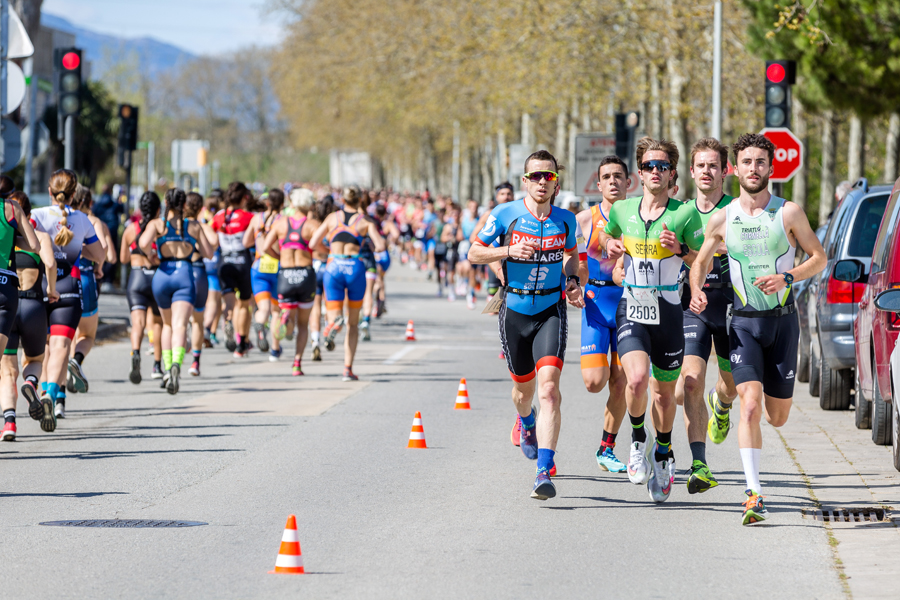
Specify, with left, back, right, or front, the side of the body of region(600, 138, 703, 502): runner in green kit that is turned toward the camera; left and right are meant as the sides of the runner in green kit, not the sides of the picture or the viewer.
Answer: front

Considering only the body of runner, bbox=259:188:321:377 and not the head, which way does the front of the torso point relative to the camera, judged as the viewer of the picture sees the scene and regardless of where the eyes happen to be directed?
away from the camera

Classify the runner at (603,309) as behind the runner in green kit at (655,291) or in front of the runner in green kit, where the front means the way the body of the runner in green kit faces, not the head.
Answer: behind

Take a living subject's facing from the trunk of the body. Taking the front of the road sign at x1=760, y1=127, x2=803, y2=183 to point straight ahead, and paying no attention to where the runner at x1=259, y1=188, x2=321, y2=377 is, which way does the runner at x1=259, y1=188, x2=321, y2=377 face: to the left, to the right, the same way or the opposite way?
the opposite way

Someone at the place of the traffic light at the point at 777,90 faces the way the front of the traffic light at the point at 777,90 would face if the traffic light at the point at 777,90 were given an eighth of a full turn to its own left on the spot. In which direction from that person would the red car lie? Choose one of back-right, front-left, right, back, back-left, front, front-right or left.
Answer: front-right

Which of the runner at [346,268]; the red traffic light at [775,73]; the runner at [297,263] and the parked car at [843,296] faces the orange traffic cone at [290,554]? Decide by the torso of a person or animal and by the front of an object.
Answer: the red traffic light

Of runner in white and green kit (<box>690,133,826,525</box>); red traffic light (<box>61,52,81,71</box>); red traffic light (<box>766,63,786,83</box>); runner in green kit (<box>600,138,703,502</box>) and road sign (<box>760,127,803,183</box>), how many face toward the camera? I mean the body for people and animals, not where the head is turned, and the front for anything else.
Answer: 5

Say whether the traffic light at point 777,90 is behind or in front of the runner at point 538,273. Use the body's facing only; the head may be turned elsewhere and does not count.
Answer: behind

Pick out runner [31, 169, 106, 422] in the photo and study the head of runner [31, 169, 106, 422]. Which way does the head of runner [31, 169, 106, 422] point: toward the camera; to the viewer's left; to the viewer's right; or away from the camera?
away from the camera

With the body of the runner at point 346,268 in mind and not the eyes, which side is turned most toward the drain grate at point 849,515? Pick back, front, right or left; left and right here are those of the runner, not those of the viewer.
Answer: back

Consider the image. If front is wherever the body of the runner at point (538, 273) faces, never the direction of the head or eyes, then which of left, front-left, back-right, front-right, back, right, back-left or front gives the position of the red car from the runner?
back-left

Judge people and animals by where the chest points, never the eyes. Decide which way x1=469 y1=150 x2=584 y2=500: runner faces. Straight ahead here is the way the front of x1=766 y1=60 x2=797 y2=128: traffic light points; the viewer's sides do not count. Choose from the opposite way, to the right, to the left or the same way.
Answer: the same way

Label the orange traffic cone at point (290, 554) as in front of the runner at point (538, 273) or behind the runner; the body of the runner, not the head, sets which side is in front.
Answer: in front

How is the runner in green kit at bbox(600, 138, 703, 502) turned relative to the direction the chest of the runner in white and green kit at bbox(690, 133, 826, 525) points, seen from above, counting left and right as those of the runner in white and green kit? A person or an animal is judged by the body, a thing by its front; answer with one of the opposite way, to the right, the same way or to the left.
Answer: the same way

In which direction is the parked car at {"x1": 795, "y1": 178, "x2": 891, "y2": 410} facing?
away from the camera

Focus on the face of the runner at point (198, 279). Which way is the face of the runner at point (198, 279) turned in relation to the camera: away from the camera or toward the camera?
away from the camera

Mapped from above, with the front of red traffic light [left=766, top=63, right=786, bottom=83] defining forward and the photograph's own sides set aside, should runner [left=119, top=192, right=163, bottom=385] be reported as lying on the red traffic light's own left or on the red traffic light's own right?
on the red traffic light's own right

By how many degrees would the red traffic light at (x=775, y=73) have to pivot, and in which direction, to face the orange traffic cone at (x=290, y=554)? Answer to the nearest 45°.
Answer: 0° — it already faces it

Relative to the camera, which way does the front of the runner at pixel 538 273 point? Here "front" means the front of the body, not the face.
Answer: toward the camera

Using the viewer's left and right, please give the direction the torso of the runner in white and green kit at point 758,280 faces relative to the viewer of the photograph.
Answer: facing the viewer

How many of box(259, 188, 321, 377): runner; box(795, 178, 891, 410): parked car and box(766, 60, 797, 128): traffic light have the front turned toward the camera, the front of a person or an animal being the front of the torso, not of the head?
1

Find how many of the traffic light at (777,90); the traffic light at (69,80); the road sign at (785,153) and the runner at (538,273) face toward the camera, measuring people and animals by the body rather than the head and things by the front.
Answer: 4

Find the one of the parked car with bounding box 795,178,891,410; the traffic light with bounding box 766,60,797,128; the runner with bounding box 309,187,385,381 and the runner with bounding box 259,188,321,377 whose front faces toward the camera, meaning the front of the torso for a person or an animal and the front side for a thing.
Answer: the traffic light

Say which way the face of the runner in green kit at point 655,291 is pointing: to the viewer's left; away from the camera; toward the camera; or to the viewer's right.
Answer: toward the camera
